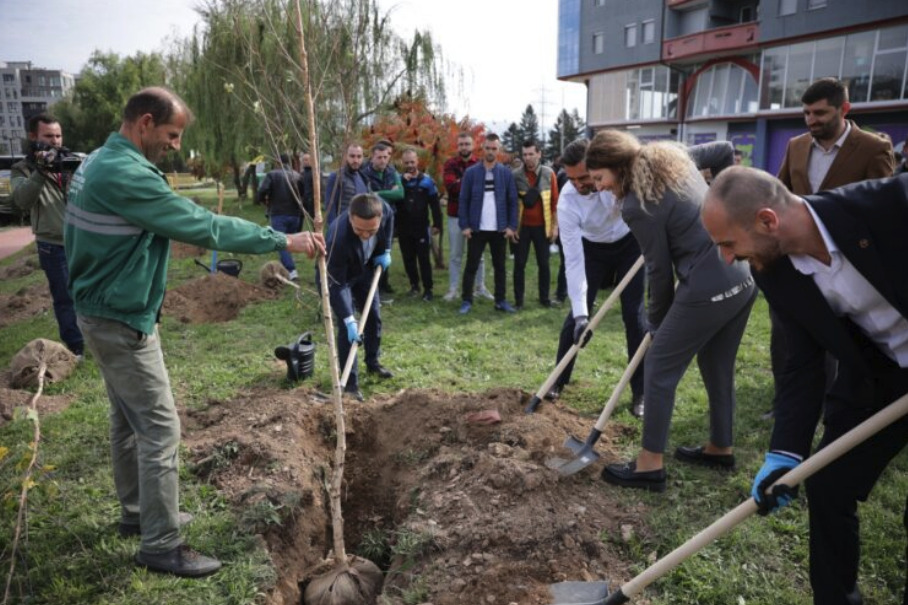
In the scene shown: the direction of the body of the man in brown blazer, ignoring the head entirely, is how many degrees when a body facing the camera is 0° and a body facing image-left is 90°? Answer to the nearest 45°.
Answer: approximately 45°

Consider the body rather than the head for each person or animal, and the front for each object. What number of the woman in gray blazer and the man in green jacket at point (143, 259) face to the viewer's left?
1

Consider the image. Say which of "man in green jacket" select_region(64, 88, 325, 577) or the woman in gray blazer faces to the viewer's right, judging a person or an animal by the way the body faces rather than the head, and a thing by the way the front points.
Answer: the man in green jacket

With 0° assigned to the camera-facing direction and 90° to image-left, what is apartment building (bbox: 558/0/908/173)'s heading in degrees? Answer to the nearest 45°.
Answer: approximately 45°

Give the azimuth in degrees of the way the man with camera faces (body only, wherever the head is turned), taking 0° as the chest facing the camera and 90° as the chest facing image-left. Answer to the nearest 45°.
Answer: approximately 315°

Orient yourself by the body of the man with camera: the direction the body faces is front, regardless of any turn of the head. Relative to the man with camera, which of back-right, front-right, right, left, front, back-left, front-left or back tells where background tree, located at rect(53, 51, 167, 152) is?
back-left

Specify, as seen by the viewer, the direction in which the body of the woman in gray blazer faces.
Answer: to the viewer's left

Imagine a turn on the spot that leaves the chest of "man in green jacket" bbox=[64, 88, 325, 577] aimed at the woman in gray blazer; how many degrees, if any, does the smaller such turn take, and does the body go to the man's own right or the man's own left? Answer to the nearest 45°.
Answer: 0° — they already face them

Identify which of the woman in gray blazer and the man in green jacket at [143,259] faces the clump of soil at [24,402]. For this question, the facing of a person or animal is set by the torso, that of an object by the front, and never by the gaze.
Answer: the woman in gray blazer

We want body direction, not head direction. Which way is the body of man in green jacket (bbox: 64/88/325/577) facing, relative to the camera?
to the viewer's right

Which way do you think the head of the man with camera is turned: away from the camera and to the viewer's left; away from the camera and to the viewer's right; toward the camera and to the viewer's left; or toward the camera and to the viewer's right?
toward the camera and to the viewer's right
